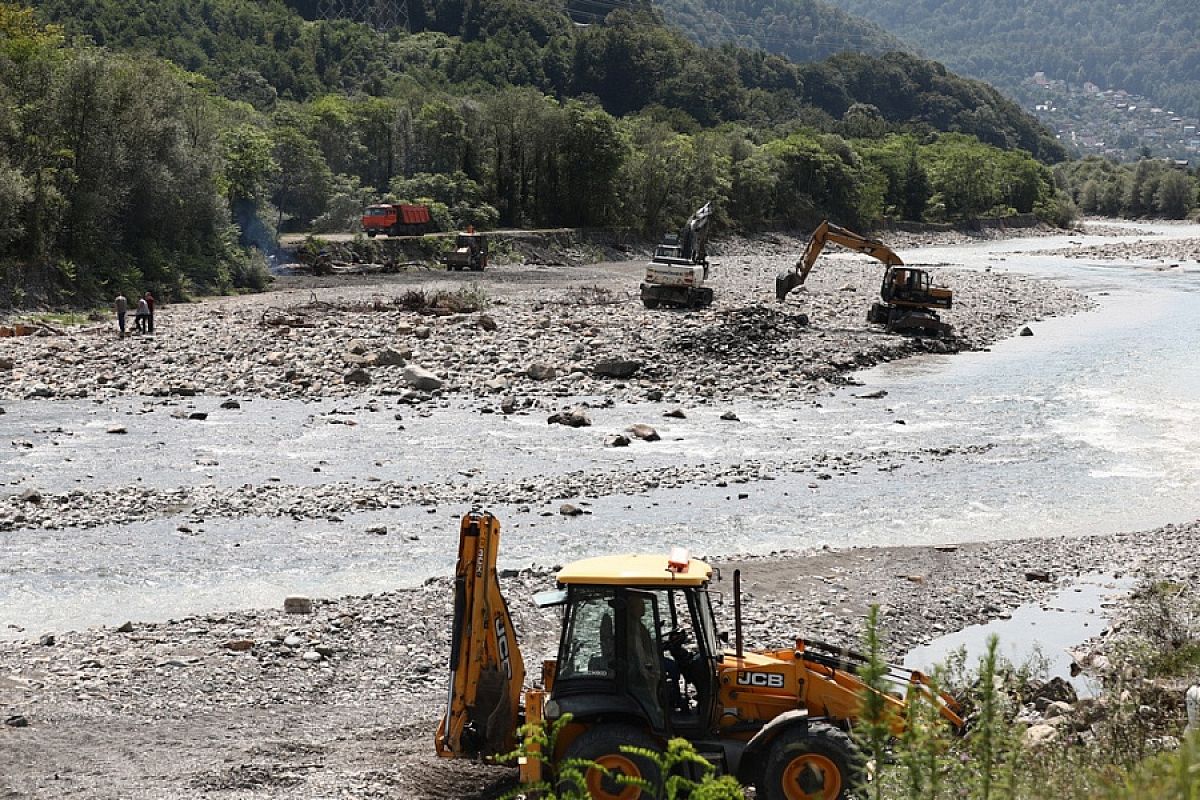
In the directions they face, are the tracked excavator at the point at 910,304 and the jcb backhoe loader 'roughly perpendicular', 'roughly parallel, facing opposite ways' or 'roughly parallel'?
roughly parallel, facing opposite ways

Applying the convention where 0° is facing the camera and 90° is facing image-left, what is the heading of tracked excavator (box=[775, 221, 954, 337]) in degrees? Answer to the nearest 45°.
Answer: approximately 90°

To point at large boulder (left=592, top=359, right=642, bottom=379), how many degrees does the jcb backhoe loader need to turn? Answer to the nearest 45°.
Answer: approximately 90° to its left

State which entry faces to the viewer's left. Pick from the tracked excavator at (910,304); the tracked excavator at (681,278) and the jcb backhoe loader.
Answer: the tracked excavator at (910,304)

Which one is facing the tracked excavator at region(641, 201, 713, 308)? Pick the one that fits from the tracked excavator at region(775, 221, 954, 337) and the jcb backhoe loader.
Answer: the tracked excavator at region(775, 221, 954, 337)

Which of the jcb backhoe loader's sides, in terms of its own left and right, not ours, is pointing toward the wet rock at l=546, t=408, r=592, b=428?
left

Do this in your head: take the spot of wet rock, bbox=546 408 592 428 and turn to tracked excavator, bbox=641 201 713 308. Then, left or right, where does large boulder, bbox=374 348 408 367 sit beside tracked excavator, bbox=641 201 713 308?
left

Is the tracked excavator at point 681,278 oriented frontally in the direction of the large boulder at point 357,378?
no

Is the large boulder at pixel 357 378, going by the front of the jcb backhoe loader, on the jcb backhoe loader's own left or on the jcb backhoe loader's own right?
on the jcb backhoe loader's own left

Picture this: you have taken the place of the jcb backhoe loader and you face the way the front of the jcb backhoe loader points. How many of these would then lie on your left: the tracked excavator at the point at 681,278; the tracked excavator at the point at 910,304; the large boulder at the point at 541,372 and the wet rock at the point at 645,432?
4

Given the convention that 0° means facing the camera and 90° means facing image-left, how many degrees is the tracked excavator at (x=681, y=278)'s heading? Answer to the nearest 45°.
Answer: approximately 225°

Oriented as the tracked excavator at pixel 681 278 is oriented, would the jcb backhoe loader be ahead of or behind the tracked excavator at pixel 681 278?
behind

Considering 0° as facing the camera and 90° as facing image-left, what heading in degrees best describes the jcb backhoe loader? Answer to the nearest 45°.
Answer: approximately 270°

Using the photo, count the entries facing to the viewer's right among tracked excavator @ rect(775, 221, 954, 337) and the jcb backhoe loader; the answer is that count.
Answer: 1

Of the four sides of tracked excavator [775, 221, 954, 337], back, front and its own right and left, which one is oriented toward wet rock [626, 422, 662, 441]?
left

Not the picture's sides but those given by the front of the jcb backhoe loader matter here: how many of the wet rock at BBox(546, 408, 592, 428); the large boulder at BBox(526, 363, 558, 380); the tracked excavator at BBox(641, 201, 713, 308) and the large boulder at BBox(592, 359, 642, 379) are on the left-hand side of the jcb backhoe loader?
4

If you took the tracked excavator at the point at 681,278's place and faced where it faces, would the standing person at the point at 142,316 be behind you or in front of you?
behind
